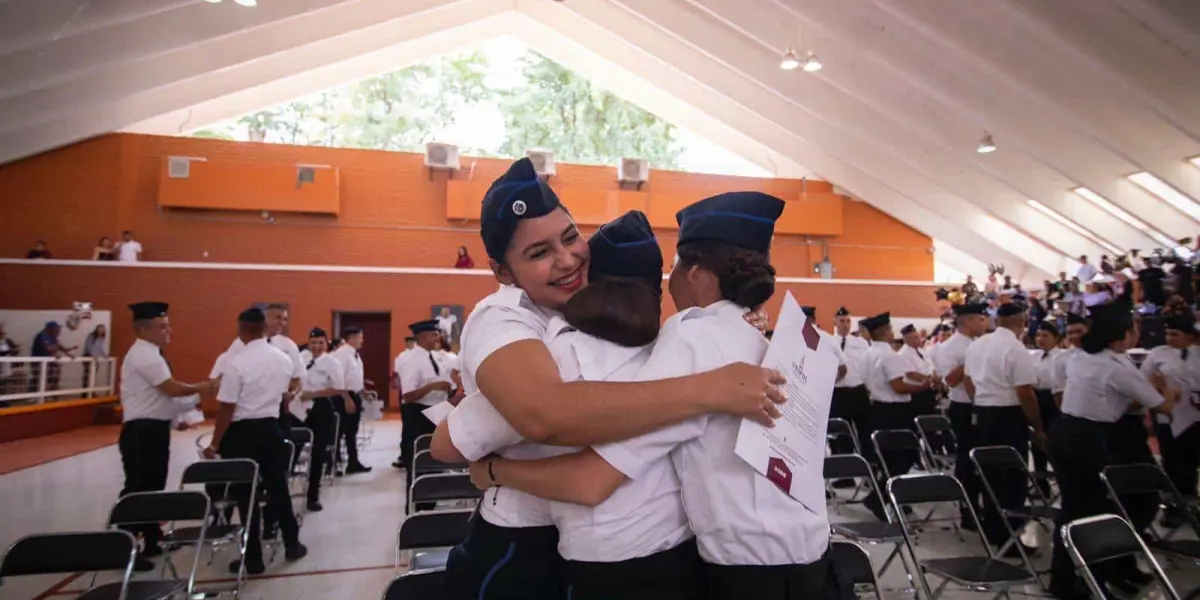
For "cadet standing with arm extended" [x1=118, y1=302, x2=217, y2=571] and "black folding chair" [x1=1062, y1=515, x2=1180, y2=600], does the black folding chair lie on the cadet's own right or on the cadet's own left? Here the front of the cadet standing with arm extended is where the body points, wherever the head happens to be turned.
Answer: on the cadet's own right

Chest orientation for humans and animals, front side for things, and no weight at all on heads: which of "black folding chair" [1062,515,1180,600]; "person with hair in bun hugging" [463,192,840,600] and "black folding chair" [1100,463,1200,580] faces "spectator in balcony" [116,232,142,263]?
the person with hair in bun hugging

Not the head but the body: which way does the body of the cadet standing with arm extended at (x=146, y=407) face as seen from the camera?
to the viewer's right

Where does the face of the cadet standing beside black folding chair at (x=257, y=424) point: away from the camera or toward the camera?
away from the camera
